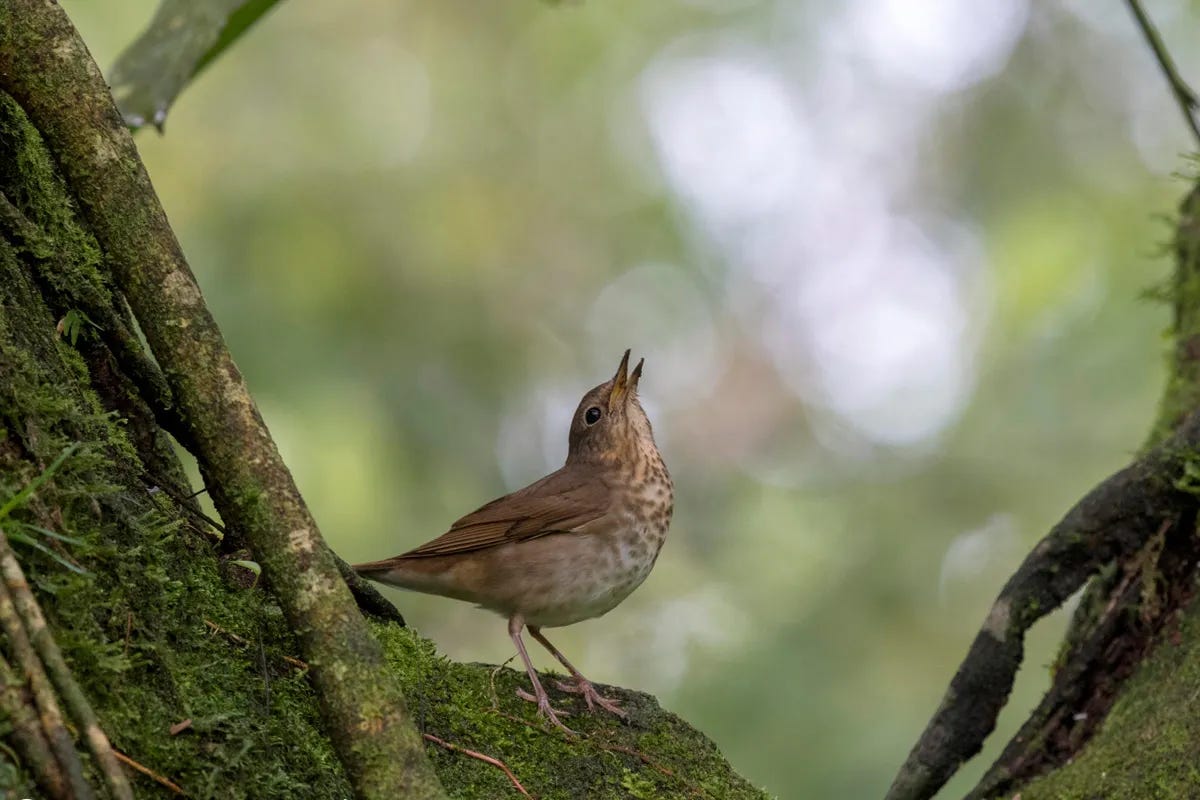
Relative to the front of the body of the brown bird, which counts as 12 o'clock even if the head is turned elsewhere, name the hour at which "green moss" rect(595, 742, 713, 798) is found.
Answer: The green moss is roughly at 1 o'clock from the brown bird.

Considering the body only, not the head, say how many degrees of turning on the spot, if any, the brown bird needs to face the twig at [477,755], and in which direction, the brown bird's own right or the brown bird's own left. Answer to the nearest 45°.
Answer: approximately 90° to the brown bird's own right

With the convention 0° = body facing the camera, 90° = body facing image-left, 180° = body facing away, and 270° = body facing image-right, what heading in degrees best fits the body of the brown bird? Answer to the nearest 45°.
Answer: approximately 270°

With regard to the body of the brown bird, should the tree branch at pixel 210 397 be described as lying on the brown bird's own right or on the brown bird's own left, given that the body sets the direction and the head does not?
on the brown bird's own right

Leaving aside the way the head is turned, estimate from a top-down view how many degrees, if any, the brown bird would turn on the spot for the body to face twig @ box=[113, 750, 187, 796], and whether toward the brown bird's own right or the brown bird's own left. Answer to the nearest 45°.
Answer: approximately 90° to the brown bird's own right

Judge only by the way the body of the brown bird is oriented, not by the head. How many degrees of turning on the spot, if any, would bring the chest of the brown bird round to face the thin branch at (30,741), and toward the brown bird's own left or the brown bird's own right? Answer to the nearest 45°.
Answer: approximately 90° to the brown bird's own right
